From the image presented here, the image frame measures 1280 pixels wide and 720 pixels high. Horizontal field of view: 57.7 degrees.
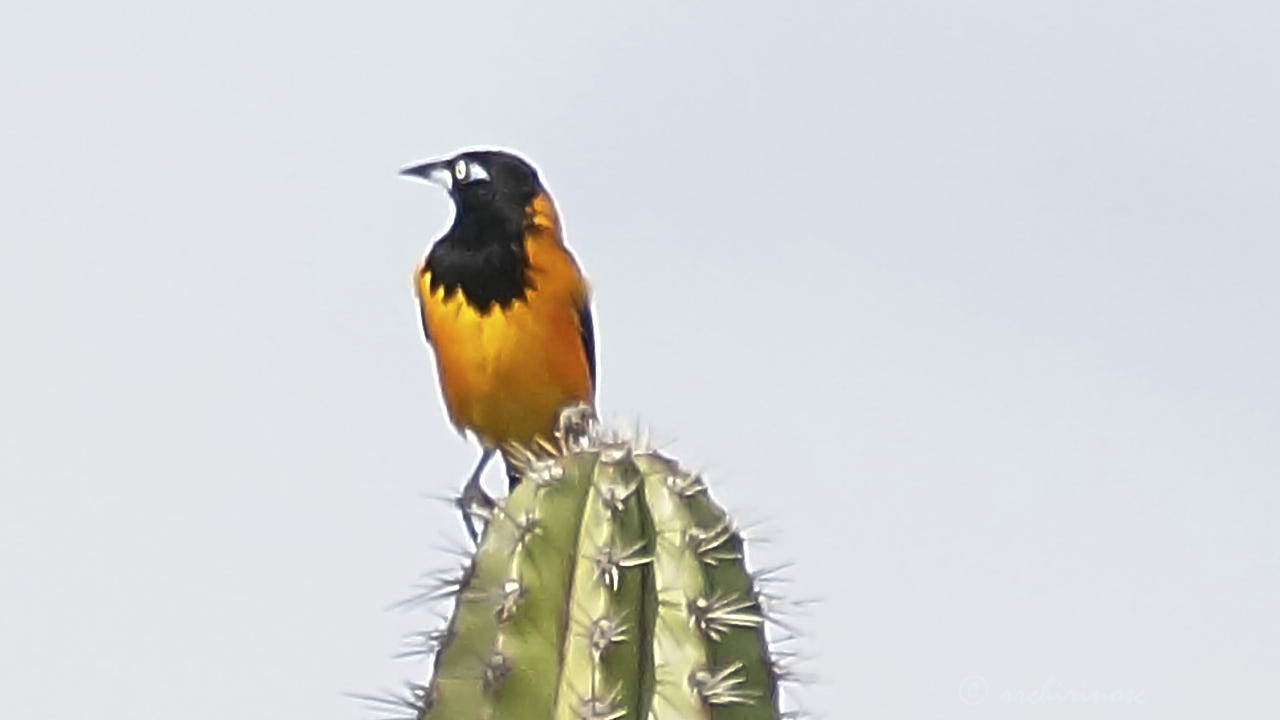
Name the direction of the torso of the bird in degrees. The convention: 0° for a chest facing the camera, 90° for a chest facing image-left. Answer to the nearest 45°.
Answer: approximately 45°
